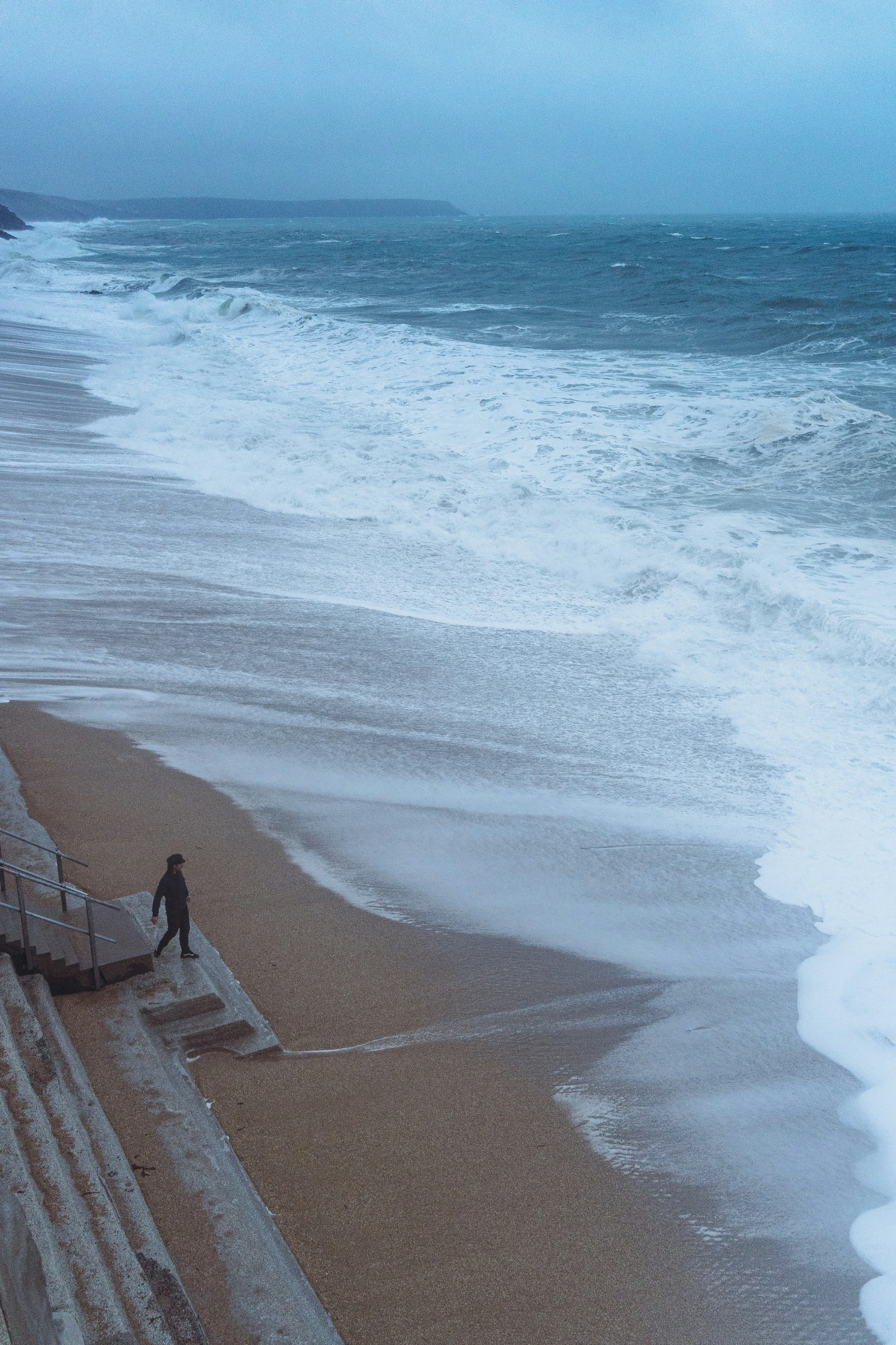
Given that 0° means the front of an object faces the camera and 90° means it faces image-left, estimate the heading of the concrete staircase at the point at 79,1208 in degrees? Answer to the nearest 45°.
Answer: approximately 270°

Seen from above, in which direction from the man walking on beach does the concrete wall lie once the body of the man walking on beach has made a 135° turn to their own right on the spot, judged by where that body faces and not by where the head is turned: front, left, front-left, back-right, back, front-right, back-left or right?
front-left

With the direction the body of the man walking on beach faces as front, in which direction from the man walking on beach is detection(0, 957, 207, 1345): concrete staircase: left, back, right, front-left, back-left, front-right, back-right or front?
right

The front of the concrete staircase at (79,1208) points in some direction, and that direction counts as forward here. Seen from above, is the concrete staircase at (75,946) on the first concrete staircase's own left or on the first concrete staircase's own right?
on the first concrete staircase's own left

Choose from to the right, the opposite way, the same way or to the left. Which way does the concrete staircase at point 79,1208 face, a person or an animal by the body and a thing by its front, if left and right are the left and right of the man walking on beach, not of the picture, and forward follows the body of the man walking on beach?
the same way

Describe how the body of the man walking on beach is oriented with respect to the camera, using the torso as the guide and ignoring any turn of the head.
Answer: to the viewer's right
